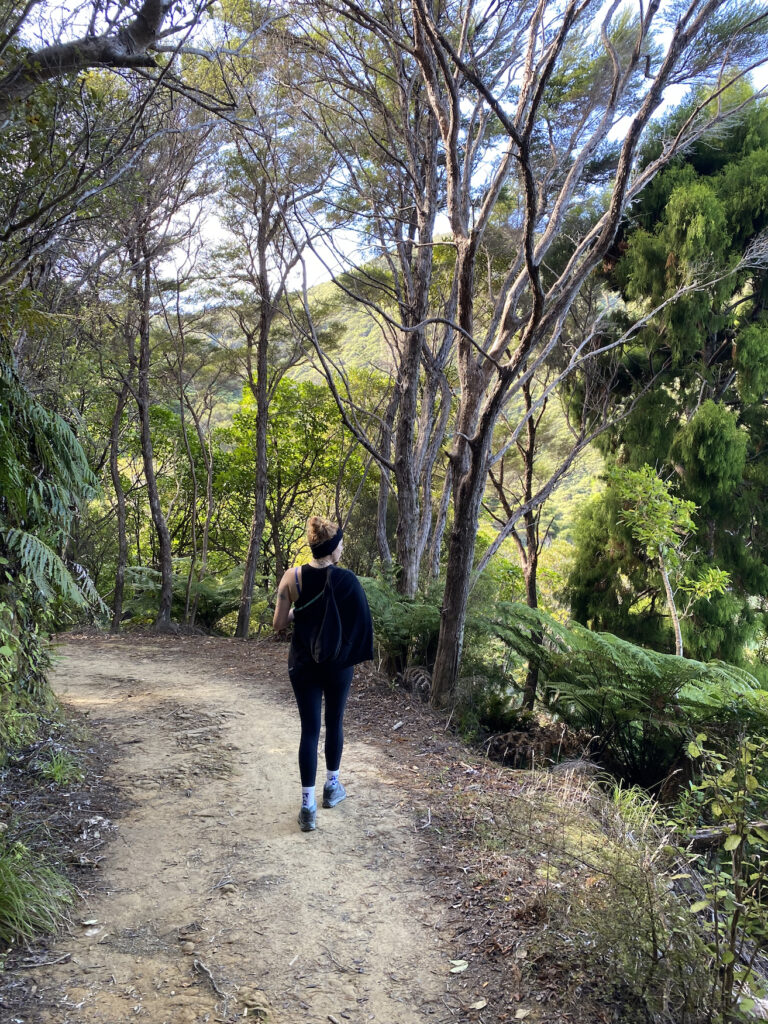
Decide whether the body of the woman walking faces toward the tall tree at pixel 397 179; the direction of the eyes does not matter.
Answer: yes

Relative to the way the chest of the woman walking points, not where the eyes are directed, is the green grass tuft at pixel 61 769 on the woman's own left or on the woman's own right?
on the woman's own left

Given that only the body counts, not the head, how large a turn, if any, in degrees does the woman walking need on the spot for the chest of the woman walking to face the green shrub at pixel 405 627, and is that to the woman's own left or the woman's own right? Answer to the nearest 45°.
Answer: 0° — they already face it

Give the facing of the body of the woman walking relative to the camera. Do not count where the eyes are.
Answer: away from the camera

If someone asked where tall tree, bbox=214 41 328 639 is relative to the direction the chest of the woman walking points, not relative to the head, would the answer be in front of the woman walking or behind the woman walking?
in front

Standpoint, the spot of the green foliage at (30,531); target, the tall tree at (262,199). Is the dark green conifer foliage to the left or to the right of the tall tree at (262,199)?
right

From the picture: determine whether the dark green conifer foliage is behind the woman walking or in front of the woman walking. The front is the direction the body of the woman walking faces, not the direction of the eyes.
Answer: in front
